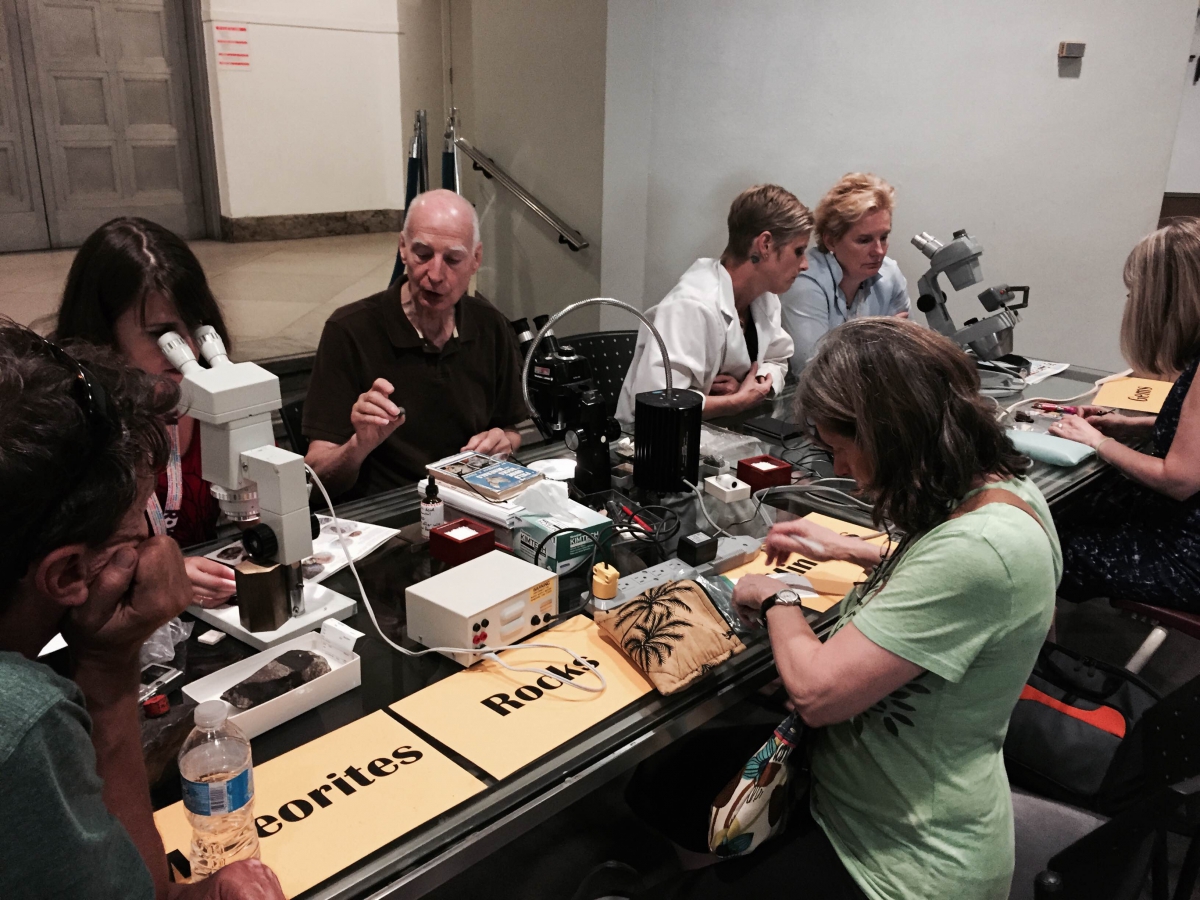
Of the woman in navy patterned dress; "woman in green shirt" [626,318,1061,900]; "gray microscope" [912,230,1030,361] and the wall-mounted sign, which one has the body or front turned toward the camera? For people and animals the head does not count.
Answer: the wall-mounted sign

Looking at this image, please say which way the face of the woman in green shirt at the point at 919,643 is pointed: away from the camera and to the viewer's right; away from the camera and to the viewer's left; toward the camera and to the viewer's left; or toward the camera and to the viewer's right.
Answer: away from the camera and to the viewer's left

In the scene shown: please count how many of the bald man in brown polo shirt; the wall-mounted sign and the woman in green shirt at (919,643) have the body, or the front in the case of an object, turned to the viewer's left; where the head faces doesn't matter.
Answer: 1

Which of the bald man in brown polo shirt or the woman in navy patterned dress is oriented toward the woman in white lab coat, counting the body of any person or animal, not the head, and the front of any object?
the woman in navy patterned dress

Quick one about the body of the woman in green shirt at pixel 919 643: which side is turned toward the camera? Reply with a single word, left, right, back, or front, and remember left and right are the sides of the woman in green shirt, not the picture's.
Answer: left

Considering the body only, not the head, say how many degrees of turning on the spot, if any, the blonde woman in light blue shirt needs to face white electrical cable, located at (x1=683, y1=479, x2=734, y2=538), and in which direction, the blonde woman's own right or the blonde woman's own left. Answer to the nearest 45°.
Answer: approximately 45° to the blonde woman's own right

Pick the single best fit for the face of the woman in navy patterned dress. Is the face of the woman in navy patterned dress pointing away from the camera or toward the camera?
away from the camera

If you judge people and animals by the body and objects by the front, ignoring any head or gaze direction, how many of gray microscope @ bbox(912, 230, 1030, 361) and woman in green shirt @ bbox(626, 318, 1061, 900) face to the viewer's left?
2

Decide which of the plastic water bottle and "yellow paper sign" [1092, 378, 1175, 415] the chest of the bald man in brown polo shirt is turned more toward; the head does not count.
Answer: the plastic water bottle
